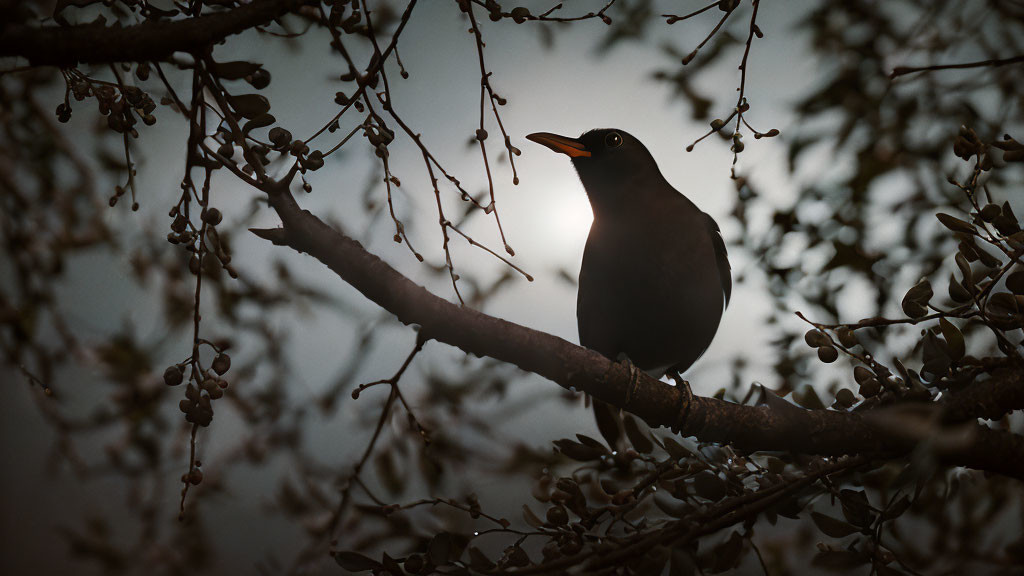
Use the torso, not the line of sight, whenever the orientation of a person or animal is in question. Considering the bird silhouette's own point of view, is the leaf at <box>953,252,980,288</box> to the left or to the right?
on its left

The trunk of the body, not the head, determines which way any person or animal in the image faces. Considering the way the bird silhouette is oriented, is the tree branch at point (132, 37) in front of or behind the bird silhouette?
in front

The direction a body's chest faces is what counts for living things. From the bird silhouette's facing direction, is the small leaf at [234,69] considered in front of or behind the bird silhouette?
in front

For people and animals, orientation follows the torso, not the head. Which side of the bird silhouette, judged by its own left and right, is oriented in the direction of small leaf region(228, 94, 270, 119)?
front
